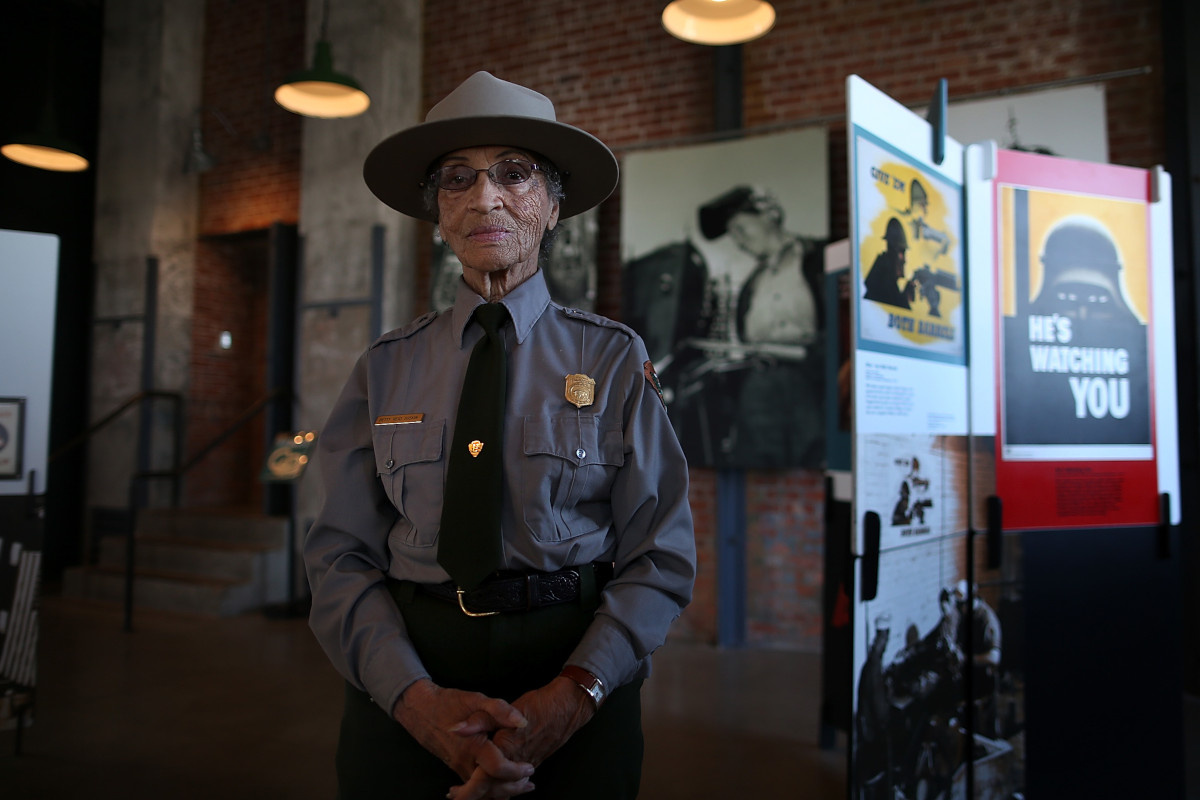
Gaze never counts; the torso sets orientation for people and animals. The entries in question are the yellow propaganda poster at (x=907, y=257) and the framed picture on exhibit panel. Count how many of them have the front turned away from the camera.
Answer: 0

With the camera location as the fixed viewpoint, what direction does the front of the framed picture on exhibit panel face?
facing the viewer

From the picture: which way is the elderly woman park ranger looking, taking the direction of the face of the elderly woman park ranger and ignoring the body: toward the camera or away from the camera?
toward the camera

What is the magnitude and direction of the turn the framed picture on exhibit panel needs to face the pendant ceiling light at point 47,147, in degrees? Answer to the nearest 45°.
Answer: approximately 180°

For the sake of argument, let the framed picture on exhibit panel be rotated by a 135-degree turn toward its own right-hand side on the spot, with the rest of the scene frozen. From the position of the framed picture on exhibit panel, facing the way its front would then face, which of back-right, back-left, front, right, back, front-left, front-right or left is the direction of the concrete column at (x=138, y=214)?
front-right

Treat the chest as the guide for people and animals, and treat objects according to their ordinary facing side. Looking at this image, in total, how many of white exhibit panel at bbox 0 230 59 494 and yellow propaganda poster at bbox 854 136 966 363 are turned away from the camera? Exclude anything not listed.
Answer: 0

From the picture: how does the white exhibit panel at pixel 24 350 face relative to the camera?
toward the camera

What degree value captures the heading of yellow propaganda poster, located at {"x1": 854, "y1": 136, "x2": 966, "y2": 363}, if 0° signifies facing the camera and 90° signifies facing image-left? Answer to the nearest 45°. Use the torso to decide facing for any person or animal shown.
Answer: approximately 315°

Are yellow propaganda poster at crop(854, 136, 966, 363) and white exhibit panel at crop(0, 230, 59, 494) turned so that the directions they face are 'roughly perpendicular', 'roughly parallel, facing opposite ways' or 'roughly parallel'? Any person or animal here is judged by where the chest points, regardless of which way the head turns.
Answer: roughly parallel

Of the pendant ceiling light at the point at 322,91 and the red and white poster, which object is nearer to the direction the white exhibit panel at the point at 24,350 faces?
the red and white poster

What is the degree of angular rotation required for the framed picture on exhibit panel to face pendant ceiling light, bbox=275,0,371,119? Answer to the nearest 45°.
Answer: approximately 135° to its left
